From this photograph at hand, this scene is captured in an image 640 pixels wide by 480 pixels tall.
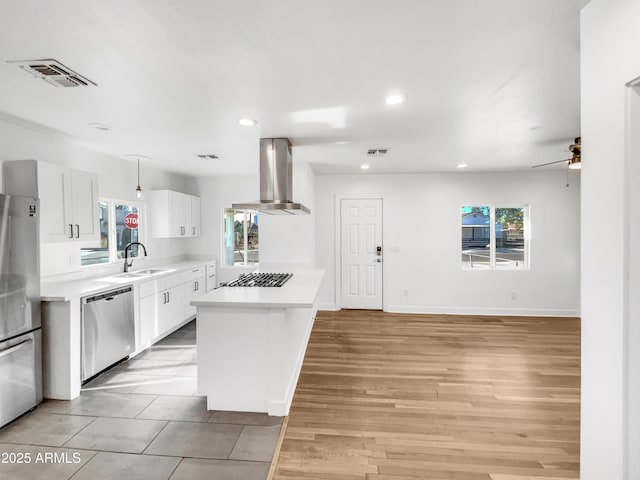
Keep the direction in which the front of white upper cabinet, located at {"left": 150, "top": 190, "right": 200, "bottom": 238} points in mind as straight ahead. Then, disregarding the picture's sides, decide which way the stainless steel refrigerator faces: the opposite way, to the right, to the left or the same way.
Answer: the same way

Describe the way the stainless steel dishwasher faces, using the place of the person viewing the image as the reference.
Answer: facing the viewer and to the right of the viewer

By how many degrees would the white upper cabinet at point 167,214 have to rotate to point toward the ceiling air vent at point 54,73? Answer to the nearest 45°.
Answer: approximately 45° to its right

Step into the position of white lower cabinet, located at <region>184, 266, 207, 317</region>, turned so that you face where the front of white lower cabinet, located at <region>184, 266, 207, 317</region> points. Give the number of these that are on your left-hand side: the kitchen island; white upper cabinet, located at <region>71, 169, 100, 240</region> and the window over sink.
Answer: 0

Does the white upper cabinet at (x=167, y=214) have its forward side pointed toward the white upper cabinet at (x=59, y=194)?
no

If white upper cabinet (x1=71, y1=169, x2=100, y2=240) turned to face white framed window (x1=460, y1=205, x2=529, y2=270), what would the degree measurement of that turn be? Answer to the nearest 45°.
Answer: approximately 45° to its left

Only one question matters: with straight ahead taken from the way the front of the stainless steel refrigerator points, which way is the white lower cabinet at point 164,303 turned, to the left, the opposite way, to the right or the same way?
the same way

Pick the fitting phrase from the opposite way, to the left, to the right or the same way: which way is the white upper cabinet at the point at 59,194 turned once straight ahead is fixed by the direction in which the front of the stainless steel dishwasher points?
the same way

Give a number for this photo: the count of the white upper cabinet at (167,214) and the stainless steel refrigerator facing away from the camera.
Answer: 0

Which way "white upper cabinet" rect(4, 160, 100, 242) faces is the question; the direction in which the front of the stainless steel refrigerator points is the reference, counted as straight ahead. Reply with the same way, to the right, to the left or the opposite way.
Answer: the same way

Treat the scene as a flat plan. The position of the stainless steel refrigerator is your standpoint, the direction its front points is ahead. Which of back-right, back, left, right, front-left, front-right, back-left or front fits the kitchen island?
front

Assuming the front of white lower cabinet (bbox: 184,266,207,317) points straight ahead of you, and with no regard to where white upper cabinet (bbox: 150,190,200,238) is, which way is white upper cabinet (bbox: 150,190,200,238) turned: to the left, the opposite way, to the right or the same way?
the same way

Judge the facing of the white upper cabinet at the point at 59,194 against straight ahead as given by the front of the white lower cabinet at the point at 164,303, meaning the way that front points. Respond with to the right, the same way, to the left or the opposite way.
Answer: the same way

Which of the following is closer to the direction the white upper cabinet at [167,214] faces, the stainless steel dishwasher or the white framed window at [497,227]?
the white framed window

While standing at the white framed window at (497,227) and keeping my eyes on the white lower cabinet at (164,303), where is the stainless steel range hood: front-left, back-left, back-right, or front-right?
front-left
